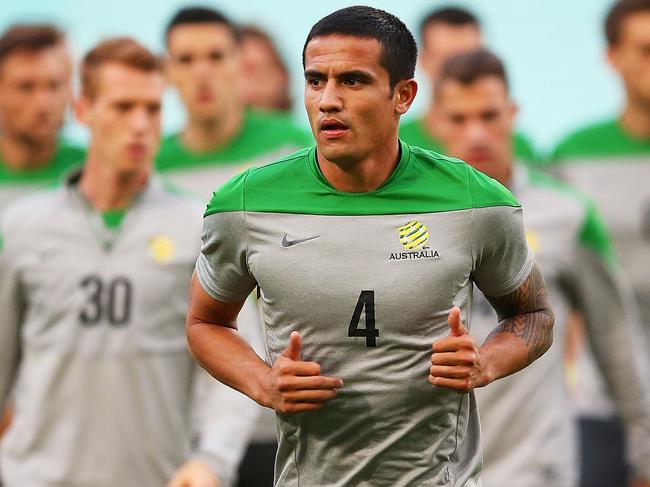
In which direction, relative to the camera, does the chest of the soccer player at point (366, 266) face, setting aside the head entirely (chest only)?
toward the camera

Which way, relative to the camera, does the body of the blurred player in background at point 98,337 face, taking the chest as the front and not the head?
toward the camera

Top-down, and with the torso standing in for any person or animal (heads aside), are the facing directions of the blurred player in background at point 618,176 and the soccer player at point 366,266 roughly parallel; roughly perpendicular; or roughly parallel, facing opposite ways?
roughly parallel

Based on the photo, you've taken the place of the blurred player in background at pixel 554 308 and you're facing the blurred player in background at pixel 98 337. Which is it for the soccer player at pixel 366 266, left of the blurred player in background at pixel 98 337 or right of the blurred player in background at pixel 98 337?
left

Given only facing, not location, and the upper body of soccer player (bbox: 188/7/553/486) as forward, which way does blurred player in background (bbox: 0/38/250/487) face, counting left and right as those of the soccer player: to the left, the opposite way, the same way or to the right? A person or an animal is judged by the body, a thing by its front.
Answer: the same way

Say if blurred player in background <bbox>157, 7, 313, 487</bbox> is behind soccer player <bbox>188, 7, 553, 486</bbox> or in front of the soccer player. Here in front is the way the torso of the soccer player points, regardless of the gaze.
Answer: behind

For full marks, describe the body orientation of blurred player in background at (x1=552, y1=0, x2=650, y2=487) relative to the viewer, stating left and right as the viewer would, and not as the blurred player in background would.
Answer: facing the viewer

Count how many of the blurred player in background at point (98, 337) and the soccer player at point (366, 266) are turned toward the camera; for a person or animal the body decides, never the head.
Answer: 2

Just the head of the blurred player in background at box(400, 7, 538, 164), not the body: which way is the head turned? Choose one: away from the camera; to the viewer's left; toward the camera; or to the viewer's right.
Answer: toward the camera

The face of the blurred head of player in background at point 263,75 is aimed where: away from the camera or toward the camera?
toward the camera

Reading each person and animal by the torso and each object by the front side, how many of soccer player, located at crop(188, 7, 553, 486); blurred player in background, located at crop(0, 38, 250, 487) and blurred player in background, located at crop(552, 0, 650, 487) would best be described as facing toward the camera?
3

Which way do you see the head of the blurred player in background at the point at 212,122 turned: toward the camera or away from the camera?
toward the camera

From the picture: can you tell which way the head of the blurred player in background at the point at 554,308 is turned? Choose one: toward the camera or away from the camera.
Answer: toward the camera

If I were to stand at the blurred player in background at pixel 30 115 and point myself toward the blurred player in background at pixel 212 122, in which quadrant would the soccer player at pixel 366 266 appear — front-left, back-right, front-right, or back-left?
front-right

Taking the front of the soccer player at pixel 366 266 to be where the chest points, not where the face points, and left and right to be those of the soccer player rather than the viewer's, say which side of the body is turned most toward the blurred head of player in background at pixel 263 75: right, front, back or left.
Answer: back

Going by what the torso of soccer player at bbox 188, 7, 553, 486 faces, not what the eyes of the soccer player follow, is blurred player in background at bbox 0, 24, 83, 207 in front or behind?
behind
